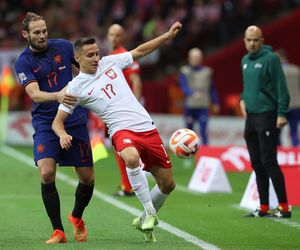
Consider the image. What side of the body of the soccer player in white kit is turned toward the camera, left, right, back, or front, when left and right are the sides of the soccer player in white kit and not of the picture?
front

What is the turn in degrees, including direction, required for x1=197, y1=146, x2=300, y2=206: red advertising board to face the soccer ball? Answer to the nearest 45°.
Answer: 0° — it already faces it

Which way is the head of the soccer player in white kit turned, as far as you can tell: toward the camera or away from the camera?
toward the camera

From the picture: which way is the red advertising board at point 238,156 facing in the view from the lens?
facing the viewer

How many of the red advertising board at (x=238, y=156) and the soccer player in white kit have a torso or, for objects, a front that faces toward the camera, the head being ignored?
2

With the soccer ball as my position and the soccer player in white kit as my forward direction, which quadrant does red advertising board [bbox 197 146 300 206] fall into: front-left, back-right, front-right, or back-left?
back-right

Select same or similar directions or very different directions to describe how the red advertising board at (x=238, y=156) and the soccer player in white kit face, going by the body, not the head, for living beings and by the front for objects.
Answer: same or similar directions

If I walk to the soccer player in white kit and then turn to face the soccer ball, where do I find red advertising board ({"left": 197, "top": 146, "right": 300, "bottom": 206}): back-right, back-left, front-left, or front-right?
front-left

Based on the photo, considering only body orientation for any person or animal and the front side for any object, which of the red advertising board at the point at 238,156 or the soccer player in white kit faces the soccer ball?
the red advertising board

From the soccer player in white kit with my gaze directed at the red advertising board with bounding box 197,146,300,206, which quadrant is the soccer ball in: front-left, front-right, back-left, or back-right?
front-right

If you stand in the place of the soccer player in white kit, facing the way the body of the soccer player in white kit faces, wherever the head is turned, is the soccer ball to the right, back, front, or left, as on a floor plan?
left

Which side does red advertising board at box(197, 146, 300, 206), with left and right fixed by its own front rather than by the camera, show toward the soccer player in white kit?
front
